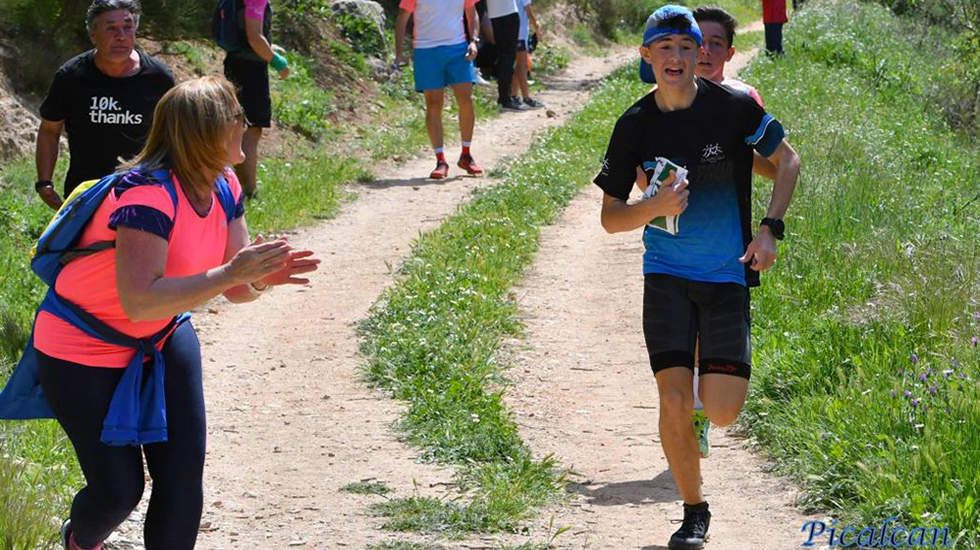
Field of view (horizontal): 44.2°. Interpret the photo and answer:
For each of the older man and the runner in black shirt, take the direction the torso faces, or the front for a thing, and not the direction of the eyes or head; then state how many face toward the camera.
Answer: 2

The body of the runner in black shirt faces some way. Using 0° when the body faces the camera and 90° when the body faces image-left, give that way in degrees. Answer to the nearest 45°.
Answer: approximately 0°

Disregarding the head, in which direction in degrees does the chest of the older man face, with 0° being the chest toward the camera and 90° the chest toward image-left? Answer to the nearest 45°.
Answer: approximately 0°

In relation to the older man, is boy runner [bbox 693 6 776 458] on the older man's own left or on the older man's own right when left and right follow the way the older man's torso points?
on the older man's own left

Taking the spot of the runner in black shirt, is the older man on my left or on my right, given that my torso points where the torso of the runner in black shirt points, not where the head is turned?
on my right

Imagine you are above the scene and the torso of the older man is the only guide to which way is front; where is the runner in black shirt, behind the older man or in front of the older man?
in front

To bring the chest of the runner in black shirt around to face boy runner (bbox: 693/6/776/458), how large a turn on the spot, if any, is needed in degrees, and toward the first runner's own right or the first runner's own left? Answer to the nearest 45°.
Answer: approximately 180°
